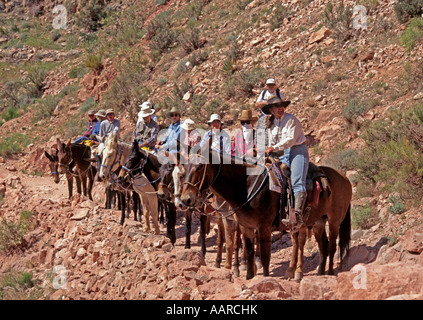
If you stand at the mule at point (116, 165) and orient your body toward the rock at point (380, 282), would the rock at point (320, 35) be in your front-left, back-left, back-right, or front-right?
back-left

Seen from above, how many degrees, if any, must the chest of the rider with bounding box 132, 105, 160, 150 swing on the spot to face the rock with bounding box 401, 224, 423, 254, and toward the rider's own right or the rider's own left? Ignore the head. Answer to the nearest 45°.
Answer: approximately 90° to the rider's own left

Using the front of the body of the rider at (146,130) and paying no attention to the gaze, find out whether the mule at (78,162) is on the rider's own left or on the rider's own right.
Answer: on the rider's own right

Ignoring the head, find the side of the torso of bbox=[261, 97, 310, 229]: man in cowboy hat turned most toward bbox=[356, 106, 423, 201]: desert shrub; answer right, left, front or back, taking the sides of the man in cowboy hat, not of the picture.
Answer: back

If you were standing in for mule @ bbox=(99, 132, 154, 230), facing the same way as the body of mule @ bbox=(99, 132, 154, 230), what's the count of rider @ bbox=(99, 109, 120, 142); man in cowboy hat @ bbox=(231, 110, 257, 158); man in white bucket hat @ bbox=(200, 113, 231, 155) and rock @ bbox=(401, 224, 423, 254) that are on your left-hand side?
3

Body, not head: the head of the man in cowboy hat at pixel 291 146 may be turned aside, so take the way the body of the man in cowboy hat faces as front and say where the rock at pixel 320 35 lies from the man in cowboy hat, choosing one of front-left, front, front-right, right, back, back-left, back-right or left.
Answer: back-right

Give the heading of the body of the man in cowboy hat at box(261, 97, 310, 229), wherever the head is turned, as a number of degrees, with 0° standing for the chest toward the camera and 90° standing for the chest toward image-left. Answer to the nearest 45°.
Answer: approximately 45°
